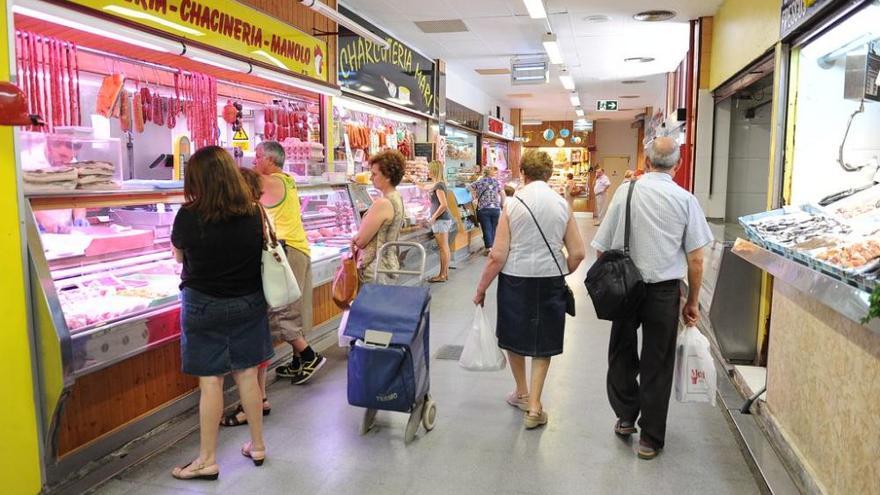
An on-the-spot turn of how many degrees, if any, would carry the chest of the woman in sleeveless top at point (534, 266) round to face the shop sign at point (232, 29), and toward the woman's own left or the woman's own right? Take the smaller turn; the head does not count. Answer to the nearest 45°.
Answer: approximately 45° to the woman's own left

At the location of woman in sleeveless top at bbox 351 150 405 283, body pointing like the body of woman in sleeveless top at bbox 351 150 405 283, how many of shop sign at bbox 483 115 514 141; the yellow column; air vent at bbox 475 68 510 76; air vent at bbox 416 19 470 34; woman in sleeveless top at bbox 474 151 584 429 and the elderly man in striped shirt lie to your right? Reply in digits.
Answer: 3

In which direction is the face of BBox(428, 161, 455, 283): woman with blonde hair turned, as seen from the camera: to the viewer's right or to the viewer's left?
to the viewer's left

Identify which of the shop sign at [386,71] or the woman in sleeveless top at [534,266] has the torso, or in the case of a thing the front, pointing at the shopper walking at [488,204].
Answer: the woman in sleeveless top

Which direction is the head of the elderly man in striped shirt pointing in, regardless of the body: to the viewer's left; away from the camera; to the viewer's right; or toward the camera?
away from the camera

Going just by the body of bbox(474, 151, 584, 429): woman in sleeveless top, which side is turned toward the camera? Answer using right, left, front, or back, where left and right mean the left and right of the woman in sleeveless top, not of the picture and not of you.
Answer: back

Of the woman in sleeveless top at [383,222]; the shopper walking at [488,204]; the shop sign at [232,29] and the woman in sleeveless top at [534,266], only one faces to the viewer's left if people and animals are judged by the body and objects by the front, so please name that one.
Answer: the woman in sleeveless top at [383,222]
